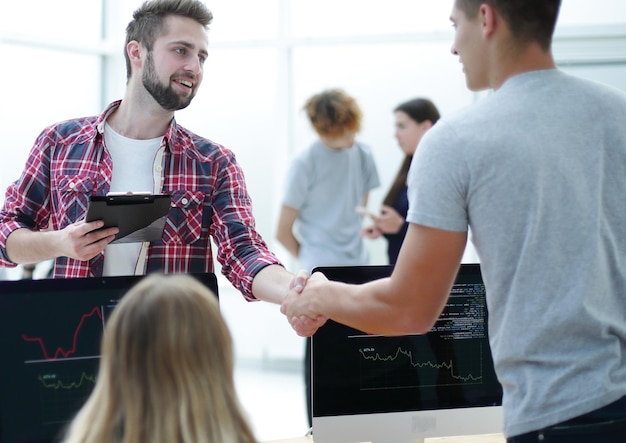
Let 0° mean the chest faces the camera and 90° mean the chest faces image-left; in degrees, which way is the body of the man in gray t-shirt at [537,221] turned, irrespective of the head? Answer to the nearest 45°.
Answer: approximately 135°

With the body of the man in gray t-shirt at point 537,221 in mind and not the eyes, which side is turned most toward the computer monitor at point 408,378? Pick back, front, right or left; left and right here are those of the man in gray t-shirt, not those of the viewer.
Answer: front
